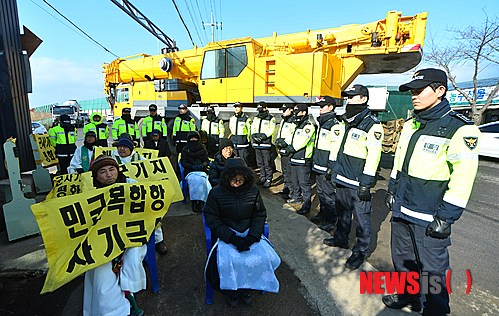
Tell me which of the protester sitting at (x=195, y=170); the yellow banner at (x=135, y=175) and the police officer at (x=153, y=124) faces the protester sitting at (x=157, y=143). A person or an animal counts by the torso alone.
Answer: the police officer

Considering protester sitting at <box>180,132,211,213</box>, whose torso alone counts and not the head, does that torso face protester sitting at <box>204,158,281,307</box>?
yes

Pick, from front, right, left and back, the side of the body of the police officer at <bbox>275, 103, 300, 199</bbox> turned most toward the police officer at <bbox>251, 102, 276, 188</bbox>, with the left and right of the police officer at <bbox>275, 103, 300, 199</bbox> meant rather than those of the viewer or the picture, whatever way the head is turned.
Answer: right

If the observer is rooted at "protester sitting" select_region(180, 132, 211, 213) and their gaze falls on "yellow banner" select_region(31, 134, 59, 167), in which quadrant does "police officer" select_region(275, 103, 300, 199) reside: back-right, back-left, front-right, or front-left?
back-right

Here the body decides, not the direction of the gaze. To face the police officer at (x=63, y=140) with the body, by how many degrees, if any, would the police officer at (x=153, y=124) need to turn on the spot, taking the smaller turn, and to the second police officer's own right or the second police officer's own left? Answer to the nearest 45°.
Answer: approximately 45° to the second police officer's own right

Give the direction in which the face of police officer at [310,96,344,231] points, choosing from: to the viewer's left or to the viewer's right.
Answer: to the viewer's left

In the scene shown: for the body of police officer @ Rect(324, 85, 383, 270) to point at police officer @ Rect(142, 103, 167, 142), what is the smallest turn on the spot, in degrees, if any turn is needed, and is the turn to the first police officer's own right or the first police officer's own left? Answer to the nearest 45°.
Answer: approximately 90° to the first police officer's own right

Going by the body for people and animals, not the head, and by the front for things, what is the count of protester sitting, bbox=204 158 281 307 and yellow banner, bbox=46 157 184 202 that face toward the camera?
2

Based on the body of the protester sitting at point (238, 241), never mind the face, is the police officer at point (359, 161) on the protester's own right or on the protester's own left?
on the protester's own left

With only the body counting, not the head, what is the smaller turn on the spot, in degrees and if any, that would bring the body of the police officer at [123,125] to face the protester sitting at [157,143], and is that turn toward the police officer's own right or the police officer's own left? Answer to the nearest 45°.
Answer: approximately 45° to the police officer's own left

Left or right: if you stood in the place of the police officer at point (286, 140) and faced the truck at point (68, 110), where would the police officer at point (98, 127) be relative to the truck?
left
